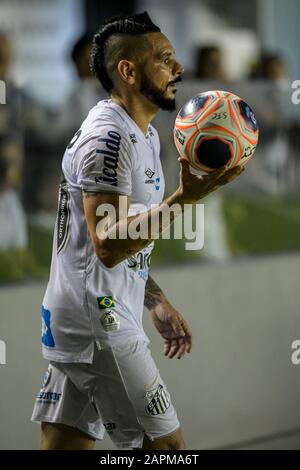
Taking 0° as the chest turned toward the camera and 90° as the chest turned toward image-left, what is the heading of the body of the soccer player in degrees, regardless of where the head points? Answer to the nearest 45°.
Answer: approximately 270°

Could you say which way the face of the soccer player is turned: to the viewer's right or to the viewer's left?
to the viewer's right
